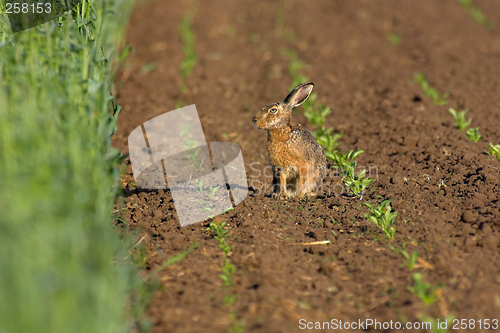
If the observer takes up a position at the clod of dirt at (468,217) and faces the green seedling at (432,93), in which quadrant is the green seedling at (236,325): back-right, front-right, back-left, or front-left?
back-left

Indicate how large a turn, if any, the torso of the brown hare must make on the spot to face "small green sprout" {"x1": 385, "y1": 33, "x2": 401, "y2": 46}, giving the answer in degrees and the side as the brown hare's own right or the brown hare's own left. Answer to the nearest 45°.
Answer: approximately 135° to the brown hare's own right

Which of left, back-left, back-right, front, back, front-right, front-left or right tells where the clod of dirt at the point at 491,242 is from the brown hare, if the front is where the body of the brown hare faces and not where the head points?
left

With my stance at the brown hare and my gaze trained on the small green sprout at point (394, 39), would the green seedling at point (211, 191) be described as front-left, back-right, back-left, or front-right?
back-left

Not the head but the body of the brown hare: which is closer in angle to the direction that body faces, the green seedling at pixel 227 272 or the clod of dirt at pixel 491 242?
the green seedling

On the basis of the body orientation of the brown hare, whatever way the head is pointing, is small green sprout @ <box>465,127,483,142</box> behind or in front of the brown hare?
behind

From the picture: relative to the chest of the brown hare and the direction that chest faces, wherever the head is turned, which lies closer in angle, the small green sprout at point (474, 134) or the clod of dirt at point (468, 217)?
the clod of dirt

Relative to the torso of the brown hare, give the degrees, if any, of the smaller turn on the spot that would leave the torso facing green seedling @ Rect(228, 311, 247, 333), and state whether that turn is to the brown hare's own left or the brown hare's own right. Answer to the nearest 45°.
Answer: approximately 45° to the brown hare's own left

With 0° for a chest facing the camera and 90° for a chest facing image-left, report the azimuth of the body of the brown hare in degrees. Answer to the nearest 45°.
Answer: approximately 45°
